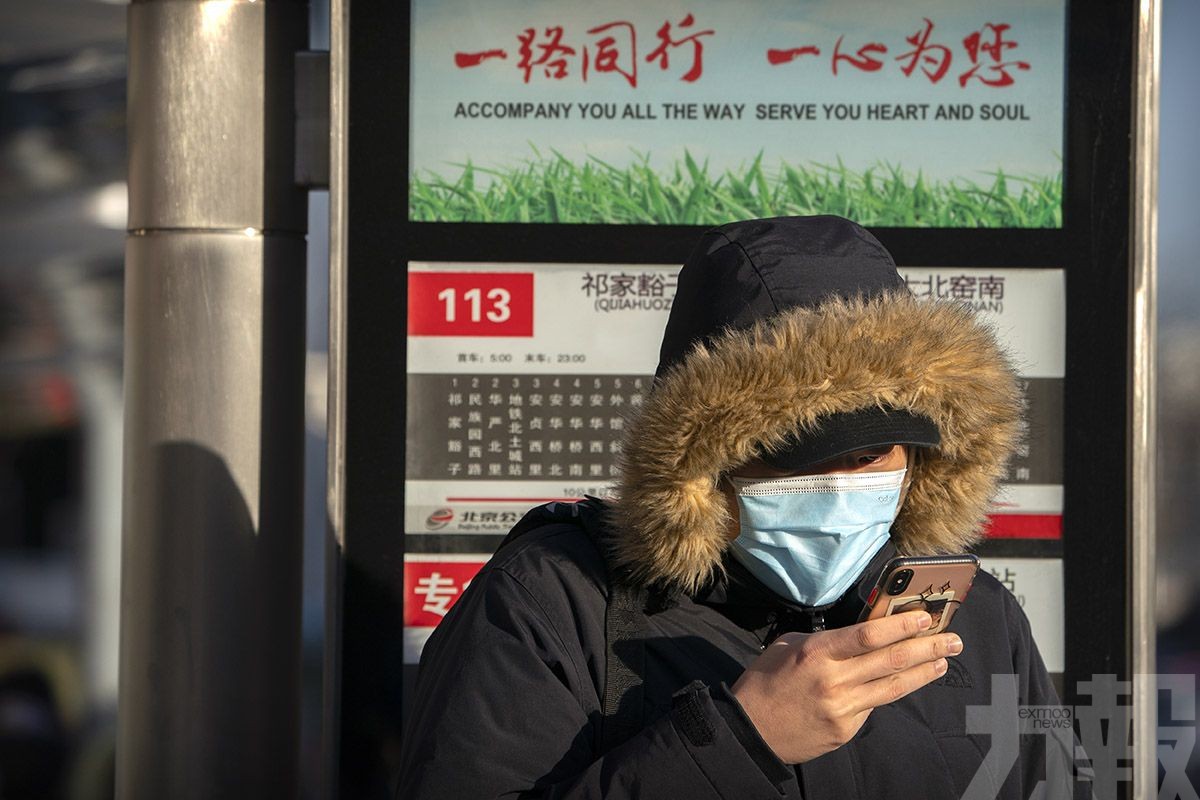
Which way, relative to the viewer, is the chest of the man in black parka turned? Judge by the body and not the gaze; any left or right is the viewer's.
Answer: facing the viewer and to the right of the viewer

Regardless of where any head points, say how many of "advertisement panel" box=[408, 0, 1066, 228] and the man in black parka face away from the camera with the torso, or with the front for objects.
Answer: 0

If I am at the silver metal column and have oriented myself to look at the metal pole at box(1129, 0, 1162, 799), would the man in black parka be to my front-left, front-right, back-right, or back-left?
front-right

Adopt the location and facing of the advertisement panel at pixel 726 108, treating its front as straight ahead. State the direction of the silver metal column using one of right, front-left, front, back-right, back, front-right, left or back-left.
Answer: right

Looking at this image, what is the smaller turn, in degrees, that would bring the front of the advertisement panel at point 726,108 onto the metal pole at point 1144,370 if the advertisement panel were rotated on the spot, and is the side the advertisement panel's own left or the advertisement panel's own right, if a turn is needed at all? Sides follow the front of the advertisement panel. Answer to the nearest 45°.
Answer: approximately 90° to the advertisement panel's own left

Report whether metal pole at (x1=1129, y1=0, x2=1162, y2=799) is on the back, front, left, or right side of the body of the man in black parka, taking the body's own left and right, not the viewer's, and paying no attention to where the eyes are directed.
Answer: left

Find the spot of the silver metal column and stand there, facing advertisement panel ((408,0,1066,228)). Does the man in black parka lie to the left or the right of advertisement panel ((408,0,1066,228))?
right

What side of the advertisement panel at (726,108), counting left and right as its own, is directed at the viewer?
front
